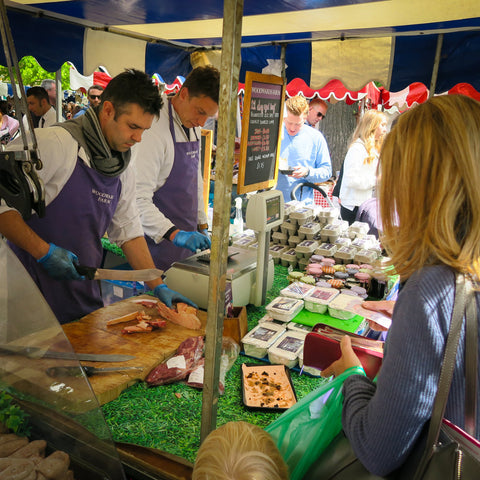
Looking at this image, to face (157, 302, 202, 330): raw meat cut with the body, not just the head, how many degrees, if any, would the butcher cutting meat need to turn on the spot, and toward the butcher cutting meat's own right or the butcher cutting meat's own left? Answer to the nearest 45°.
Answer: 0° — they already face it

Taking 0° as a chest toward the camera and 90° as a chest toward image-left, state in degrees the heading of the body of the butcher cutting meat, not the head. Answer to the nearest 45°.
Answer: approximately 315°

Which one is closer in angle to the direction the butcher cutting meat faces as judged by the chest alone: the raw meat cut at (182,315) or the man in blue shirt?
the raw meat cut

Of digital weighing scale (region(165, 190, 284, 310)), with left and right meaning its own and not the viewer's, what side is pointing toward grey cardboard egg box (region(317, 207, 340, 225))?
left
